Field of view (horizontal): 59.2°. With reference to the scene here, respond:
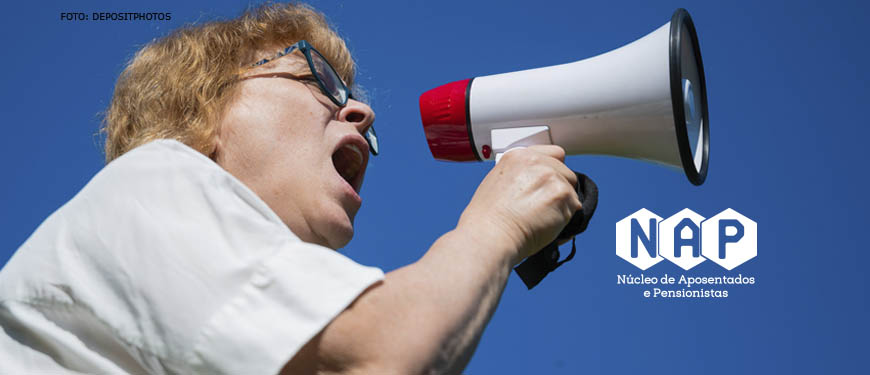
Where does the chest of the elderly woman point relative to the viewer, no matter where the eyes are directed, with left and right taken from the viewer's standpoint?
facing to the right of the viewer
